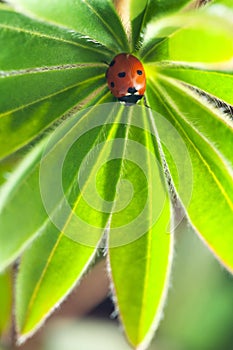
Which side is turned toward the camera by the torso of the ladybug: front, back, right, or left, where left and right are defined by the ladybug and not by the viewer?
front
